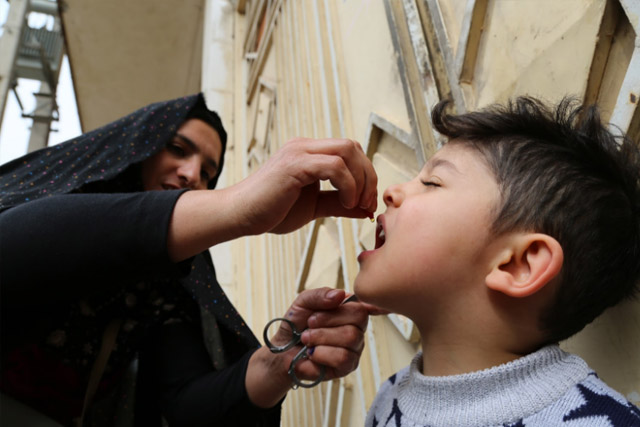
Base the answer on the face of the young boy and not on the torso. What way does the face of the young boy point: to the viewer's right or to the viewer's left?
to the viewer's left

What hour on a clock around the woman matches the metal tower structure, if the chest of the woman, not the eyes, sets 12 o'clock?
The metal tower structure is roughly at 7 o'clock from the woman.

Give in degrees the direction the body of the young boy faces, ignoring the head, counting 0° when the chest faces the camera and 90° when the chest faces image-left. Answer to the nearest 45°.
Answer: approximately 90°

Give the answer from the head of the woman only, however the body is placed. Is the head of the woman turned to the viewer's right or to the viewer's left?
to the viewer's right

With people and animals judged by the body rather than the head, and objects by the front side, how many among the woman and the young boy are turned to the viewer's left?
1

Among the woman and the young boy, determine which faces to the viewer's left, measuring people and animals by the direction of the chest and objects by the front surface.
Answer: the young boy

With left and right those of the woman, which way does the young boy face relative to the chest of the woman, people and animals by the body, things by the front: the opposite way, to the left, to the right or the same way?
the opposite way

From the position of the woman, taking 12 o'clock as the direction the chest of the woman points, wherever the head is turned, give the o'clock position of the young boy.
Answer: The young boy is roughly at 12 o'clock from the woman.
